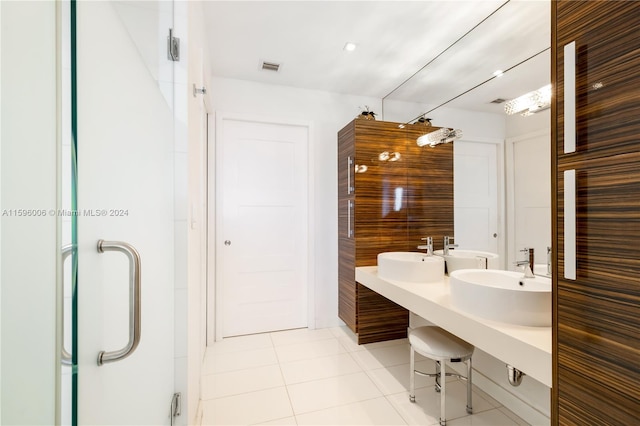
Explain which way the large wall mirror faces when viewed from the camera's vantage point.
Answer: facing the viewer and to the left of the viewer

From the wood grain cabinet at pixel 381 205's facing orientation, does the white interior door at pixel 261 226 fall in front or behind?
in front

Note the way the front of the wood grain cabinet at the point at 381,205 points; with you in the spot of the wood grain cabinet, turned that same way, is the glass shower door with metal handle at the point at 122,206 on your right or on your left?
on your left

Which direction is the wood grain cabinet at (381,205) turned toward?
to the viewer's left

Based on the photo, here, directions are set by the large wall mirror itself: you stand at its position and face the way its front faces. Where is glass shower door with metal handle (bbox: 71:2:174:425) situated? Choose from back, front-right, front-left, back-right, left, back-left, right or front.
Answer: front

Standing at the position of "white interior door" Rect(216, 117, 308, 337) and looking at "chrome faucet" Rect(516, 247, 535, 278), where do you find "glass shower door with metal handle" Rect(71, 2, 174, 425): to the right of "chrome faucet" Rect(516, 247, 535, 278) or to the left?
right

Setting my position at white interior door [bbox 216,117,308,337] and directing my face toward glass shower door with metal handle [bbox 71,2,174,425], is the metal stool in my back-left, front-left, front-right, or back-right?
front-left
